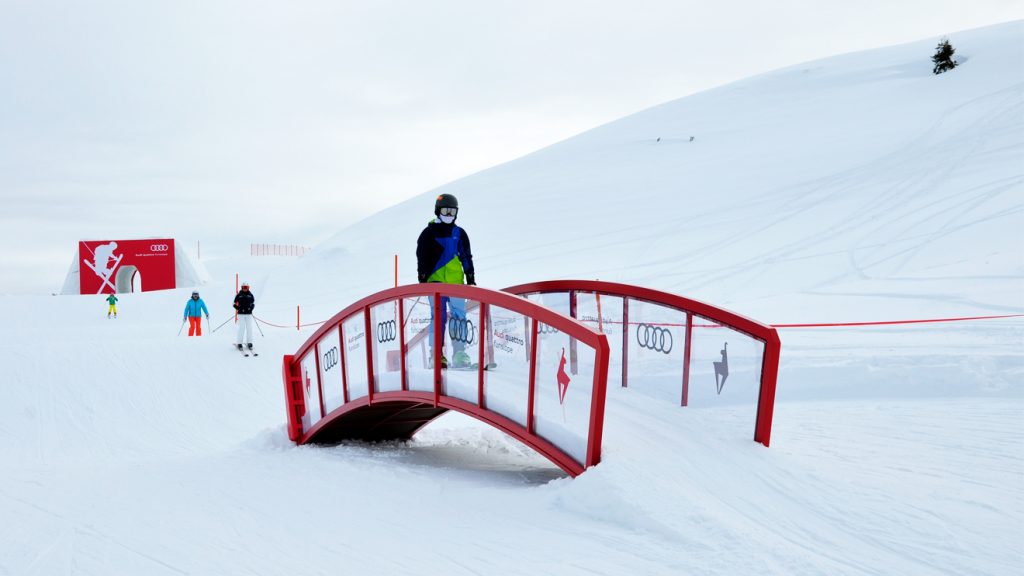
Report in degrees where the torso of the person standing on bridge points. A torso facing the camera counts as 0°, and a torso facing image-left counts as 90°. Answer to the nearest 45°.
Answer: approximately 0°

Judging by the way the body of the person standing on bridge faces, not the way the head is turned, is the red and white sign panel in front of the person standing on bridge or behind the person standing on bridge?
behind
